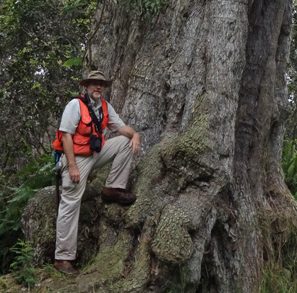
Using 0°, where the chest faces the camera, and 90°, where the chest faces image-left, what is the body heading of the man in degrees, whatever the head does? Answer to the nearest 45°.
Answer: approximately 315°
